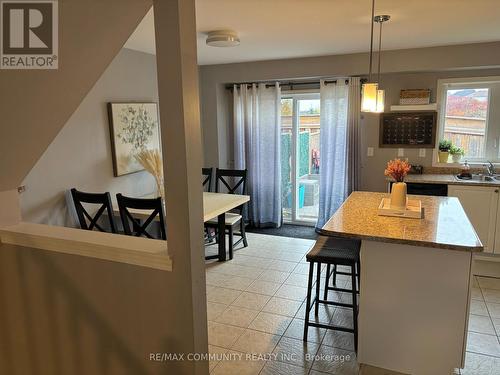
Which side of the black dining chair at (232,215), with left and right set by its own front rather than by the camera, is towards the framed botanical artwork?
right

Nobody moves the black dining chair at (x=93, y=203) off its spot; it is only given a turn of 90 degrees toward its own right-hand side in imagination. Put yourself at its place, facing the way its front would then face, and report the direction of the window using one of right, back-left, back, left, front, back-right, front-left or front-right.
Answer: front-left

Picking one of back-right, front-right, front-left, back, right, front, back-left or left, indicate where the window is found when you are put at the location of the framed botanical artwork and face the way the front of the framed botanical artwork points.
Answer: front-left

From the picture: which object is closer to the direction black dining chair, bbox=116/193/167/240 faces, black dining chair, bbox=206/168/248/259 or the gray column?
the black dining chair

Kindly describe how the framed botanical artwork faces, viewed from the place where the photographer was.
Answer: facing the viewer and to the right of the viewer

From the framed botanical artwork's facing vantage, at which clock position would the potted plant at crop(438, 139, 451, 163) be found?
The potted plant is roughly at 11 o'clock from the framed botanical artwork.

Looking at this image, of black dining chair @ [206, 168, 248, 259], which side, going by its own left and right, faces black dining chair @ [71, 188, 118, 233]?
front

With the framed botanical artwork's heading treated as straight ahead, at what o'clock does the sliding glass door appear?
The sliding glass door is roughly at 10 o'clock from the framed botanical artwork.

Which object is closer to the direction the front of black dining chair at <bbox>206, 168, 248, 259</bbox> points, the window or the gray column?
the gray column

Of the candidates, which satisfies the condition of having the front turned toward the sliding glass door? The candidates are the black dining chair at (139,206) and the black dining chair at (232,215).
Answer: the black dining chair at (139,206)

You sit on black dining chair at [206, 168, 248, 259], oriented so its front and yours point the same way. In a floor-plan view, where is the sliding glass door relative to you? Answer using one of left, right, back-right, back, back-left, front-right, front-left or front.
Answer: back

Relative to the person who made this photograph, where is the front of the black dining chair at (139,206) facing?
facing away from the viewer and to the right of the viewer

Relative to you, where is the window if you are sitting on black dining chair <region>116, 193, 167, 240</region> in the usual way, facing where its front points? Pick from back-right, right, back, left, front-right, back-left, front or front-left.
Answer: front-right

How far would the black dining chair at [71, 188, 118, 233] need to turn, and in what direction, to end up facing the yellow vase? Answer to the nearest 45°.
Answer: approximately 90° to its right
